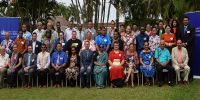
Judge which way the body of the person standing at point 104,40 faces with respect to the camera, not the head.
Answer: toward the camera

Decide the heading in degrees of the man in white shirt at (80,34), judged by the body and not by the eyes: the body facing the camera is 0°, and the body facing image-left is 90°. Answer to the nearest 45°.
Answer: approximately 0°

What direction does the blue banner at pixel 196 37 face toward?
toward the camera

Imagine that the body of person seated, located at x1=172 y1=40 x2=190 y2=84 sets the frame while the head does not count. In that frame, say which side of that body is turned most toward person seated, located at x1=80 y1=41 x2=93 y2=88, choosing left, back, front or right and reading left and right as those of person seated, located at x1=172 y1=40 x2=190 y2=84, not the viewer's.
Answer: right

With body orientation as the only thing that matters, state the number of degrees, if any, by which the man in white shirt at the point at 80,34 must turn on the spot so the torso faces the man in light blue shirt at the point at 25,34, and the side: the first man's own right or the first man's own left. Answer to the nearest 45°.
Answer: approximately 90° to the first man's own right

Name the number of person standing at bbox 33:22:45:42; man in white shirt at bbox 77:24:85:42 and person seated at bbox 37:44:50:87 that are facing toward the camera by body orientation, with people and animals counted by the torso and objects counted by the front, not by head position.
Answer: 3

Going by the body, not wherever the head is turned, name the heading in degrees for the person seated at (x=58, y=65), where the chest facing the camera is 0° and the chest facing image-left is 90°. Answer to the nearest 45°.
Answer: approximately 0°

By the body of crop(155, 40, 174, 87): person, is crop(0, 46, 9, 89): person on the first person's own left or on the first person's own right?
on the first person's own right

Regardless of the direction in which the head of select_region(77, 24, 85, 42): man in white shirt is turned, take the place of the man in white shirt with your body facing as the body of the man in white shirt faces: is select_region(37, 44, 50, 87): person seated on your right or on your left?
on your right

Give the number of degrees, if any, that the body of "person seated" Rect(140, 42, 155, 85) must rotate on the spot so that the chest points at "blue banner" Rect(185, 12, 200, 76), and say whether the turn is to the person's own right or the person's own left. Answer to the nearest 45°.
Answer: approximately 90° to the person's own left

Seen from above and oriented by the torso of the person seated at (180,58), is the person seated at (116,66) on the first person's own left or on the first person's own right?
on the first person's own right
